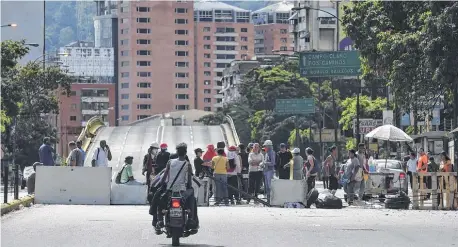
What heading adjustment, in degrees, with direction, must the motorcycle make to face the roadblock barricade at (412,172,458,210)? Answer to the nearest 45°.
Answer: approximately 45° to its right

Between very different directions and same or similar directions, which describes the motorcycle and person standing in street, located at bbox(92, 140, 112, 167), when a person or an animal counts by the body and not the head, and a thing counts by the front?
very different directions

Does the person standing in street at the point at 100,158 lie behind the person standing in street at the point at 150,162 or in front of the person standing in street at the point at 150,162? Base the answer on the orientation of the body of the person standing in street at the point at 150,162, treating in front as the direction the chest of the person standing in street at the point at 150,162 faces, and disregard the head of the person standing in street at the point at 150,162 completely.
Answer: behind

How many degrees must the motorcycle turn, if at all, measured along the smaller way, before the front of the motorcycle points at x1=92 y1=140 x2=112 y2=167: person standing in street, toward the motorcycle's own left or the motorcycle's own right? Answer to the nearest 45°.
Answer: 0° — it already faces them

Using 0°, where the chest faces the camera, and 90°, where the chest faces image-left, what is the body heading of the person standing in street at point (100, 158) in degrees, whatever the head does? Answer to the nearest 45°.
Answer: approximately 0°

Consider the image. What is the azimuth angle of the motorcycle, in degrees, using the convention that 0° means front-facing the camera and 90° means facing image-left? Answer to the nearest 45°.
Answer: approximately 180°

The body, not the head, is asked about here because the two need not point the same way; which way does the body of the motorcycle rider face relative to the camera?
away from the camera
